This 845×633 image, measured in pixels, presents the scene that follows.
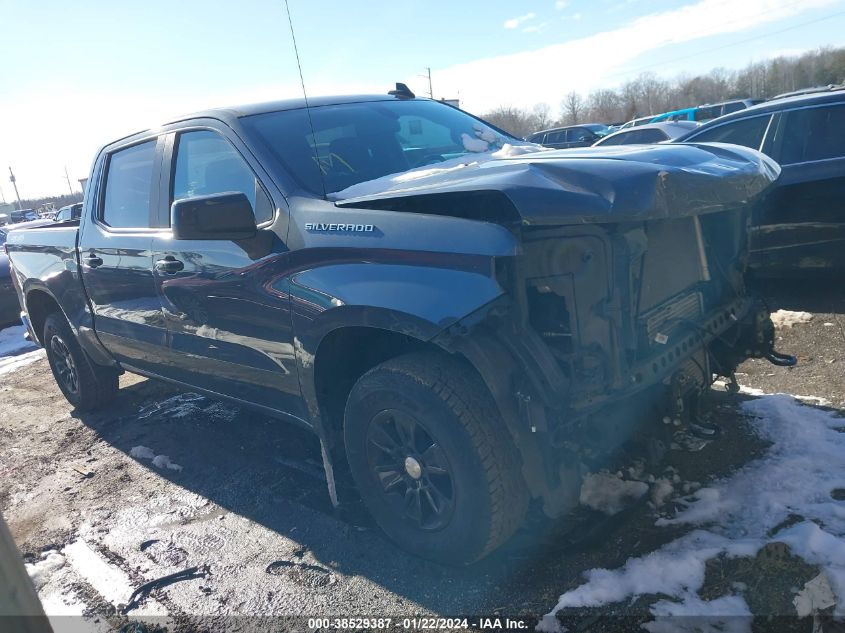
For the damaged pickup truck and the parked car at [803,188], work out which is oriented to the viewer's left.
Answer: the parked car

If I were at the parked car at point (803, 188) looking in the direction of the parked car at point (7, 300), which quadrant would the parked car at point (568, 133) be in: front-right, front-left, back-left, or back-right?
front-right

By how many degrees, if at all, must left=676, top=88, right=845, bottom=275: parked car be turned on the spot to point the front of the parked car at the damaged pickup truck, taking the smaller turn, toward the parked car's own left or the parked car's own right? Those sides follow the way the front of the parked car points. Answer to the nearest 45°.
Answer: approximately 90° to the parked car's own left

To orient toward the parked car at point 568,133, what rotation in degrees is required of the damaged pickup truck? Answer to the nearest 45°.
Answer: approximately 135° to its left

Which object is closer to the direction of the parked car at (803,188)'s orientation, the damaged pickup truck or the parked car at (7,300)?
the parked car

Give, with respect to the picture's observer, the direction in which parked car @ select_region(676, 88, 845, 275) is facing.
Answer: facing to the left of the viewer

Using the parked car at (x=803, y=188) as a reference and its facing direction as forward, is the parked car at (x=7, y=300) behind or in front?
in front

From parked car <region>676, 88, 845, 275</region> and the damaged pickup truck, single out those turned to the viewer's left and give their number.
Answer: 1

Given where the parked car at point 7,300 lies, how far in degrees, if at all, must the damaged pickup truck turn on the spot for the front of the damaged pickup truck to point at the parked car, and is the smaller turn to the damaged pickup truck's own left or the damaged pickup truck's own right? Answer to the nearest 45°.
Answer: approximately 180°

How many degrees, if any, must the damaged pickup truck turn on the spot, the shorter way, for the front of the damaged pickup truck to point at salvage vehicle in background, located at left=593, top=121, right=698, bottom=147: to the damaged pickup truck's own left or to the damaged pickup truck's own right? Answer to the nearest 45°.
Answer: approximately 90° to the damaged pickup truck's own left

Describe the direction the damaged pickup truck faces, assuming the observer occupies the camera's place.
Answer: facing the viewer and to the right of the viewer

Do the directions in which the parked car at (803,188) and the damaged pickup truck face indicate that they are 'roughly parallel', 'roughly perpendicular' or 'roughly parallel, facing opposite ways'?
roughly parallel, facing opposite ways

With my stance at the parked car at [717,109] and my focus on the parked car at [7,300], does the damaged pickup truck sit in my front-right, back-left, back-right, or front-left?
front-left

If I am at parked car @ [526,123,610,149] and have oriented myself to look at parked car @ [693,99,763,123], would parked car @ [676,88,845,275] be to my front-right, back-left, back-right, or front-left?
front-right
